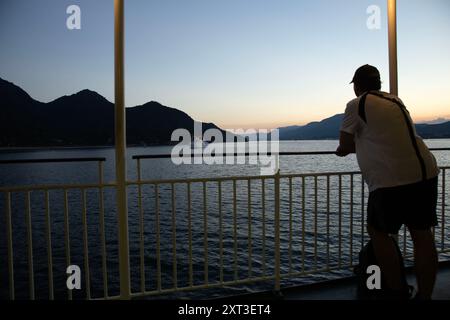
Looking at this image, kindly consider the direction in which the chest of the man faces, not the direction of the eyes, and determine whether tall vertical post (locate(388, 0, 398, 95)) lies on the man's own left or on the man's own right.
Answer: on the man's own right

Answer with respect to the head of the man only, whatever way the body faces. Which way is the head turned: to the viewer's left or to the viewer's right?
to the viewer's left

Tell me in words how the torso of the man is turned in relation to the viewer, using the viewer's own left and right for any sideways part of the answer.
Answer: facing away from the viewer and to the left of the viewer

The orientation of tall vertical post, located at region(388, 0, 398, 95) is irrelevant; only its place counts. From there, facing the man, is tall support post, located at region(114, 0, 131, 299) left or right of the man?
right
